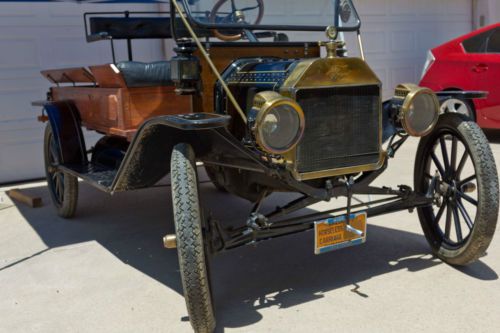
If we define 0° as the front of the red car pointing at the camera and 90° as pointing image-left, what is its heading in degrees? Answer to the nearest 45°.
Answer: approximately 270°

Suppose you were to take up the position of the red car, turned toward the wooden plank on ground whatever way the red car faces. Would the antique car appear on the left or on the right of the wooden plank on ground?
left

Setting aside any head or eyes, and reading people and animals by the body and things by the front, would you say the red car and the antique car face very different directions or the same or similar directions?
same or similar directions

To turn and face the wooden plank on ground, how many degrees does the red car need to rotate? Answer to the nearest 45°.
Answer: approximately 135° to its right

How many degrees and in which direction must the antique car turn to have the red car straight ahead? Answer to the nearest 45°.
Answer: approximately 90° to its left

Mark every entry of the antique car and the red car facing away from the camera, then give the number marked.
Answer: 0

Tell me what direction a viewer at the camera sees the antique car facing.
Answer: facing the viewer and to the right of the viewer

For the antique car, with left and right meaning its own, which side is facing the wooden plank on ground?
back
